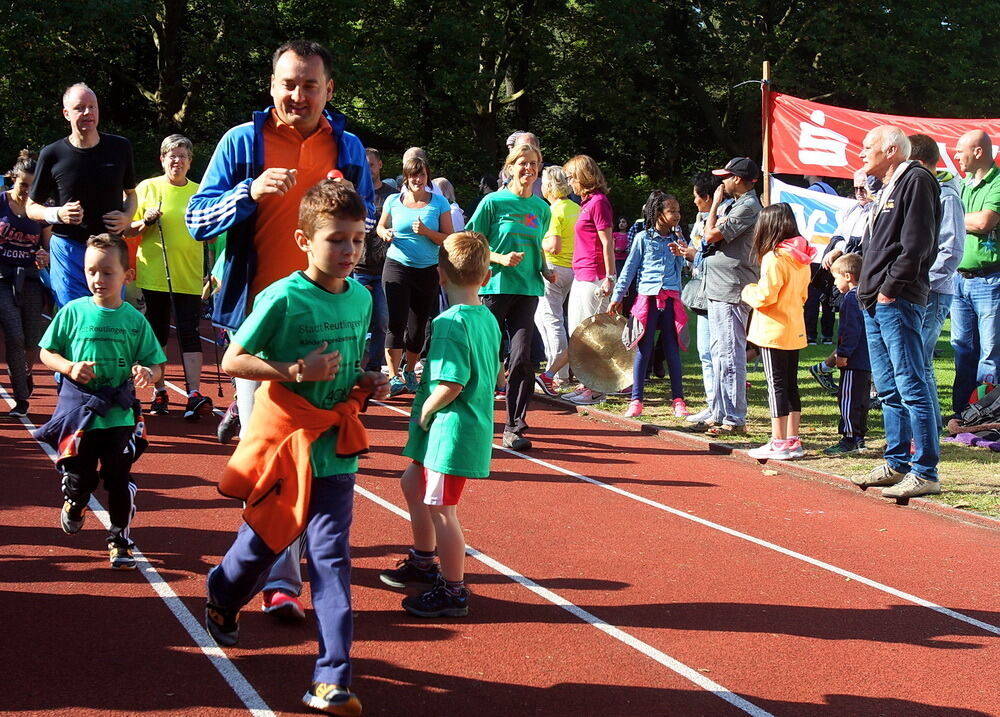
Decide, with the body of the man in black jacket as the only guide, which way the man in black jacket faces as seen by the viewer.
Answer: to the viewer's left

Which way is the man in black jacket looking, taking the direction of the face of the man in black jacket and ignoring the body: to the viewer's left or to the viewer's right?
to the viewer's left

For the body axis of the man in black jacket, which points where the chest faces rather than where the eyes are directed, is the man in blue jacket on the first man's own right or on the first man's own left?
on the first man's own left

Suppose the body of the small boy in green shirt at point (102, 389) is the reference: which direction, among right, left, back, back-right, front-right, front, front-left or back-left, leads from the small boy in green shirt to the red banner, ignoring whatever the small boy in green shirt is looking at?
back-left

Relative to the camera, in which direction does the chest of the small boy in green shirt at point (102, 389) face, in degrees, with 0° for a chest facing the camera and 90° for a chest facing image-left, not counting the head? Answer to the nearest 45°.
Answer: approximately 0°

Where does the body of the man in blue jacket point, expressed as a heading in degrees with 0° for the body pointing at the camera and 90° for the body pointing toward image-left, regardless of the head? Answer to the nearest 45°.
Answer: approximately 0°

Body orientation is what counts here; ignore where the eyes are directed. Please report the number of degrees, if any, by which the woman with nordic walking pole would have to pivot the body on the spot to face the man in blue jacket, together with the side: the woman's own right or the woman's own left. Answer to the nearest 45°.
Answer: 0° — they already face them
